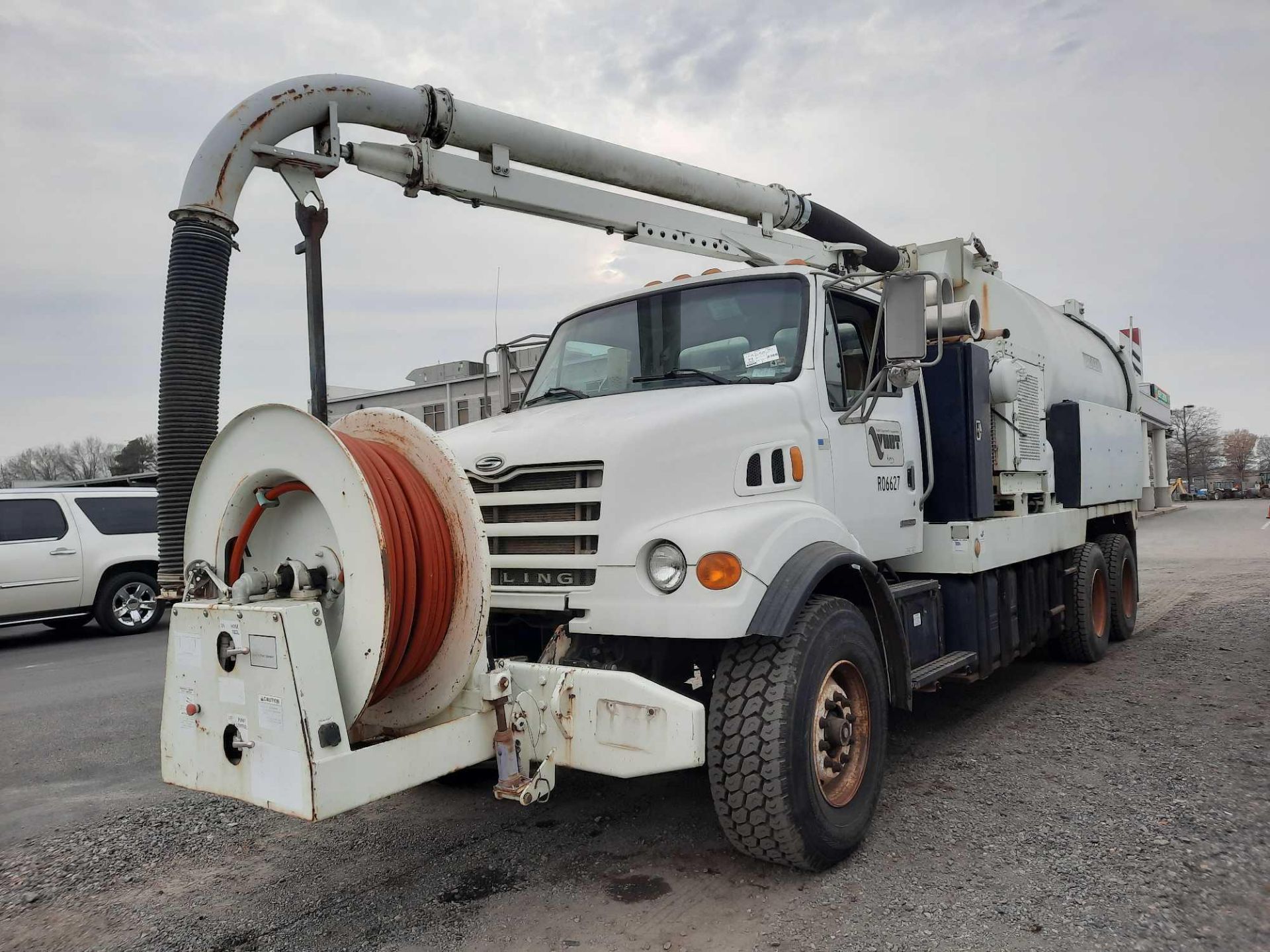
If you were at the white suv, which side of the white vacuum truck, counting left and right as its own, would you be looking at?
right

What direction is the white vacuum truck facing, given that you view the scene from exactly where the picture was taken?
facing the viewer and to the left of the viewer
